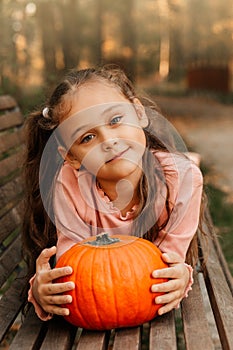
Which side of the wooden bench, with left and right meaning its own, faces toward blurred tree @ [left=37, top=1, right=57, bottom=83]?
left

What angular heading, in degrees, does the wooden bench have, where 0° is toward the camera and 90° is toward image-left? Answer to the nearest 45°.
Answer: approximately 270°
